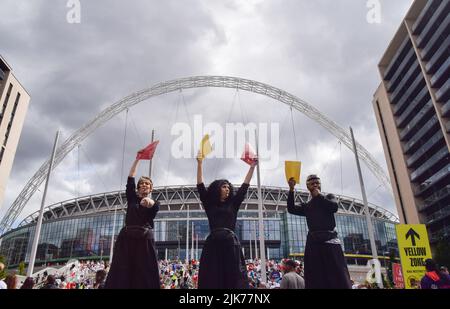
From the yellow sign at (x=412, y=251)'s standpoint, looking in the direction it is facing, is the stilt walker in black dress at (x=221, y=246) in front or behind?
in front

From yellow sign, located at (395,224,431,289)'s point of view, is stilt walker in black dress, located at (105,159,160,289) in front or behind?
in front

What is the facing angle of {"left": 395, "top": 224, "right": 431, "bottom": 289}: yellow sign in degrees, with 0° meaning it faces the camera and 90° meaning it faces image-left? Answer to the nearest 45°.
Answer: approximately 0°
